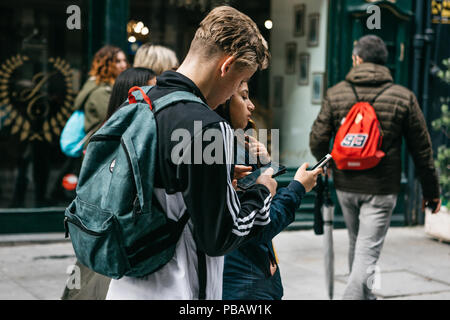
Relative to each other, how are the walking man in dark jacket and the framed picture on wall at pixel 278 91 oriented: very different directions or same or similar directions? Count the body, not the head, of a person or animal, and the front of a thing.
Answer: very different directions

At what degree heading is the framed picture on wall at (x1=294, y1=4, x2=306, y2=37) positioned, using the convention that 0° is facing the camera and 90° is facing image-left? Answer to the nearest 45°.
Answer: approximately 0°

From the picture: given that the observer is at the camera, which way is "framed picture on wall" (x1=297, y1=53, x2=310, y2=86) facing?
facing the viewer

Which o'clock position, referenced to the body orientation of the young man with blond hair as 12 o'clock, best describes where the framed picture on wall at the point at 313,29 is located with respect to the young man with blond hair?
The framed picture on wall is roughly at 11 o'clock from the young man with blond hair.

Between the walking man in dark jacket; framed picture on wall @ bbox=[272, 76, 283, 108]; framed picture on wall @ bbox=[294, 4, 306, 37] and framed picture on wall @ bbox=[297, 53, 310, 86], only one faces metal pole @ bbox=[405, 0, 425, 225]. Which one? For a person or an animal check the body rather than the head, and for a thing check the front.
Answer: the walking man in dark jacket

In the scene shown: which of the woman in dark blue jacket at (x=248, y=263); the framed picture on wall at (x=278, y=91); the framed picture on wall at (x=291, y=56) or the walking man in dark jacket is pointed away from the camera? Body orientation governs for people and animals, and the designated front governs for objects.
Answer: the walking man in dark jacket

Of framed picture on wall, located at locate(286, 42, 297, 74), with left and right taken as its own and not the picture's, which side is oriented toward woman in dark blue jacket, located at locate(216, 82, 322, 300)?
front

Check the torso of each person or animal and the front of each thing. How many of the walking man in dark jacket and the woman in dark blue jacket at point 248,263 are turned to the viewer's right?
1

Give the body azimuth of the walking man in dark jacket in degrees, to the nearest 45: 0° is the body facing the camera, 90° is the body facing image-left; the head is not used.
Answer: approximately 180°

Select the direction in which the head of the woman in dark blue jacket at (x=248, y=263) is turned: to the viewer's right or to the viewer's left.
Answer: to the viewer's right

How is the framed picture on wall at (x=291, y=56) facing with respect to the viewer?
toward the camera

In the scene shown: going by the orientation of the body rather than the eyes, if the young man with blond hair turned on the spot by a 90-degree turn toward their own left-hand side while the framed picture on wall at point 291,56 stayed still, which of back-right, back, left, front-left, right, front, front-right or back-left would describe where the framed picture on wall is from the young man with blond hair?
front-right

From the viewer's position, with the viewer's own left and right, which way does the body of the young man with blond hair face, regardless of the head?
facing away from the viewer and to the right of the viewer

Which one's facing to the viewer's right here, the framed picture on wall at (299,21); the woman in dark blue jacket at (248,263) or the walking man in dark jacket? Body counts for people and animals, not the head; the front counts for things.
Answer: the woman in dark blue jacket

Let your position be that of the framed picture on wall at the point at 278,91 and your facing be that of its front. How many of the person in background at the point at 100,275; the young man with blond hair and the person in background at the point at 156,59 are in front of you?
3

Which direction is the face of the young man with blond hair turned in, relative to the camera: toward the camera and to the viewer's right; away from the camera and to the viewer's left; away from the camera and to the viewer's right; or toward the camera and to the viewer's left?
away from the camera and to the viewer's right
